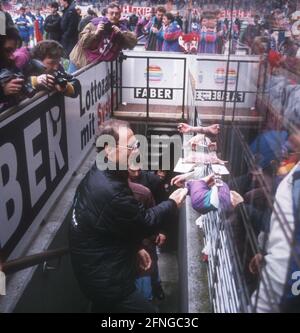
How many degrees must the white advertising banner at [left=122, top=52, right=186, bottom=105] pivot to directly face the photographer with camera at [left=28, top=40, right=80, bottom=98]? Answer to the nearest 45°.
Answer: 0° — it already faces them

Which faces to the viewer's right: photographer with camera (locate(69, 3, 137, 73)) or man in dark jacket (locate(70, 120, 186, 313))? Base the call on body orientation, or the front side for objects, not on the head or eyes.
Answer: the man in dark jacket

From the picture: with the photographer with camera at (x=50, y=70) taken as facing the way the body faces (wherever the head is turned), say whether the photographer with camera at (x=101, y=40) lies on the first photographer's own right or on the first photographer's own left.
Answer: on the first photographer's own left

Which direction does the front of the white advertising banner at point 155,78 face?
toward the camera

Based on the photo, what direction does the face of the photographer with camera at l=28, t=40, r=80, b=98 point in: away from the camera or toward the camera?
toward the camera

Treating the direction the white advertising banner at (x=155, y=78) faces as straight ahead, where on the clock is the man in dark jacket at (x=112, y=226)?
The man in dark jacket is roughly at 12 o'clock from the white advertising banner.

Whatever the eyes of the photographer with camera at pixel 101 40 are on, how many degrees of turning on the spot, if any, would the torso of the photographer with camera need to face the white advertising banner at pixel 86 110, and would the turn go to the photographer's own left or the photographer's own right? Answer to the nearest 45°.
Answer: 0° — they already face it

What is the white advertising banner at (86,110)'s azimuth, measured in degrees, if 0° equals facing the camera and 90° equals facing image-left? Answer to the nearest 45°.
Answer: approximately 315°

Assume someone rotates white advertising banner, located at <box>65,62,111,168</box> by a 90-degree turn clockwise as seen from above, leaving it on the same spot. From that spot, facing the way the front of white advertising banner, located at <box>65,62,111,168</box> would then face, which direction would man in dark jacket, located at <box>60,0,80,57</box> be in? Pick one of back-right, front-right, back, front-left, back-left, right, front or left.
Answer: back-right

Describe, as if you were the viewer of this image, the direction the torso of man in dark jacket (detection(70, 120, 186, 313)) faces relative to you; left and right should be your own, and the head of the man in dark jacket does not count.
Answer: facing to the right of the viewer

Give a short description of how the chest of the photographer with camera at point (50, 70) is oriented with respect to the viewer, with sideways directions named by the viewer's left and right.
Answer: facing the viewer and to the right of the viewer

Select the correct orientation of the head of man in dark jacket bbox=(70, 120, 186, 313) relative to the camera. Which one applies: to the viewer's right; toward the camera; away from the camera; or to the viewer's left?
to the viewer's right

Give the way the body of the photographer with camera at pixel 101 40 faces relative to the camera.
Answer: toward the camera

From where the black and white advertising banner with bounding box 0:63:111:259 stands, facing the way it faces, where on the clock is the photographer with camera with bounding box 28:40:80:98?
The photographer with camera is roughly at 8 o'clock from the black and white advertising banner.

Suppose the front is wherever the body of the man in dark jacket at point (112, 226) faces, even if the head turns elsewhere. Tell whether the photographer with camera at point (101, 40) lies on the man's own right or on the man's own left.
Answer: on the man's own left
